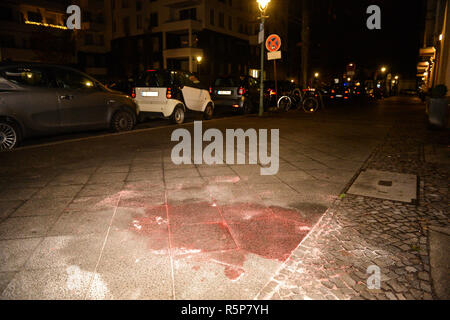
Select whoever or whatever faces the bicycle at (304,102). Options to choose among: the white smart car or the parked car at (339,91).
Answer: the white smart car

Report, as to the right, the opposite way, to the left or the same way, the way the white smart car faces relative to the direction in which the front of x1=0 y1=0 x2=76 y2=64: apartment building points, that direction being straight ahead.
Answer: to the left

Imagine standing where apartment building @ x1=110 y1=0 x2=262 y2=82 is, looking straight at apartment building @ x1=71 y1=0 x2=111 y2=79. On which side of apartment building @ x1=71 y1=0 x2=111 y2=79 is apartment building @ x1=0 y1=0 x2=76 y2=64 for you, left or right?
left

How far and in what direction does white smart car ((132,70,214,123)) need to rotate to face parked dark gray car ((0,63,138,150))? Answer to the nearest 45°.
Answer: approximately 180°

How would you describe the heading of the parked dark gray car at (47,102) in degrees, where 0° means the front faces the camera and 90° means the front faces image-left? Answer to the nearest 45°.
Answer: approximately 225°

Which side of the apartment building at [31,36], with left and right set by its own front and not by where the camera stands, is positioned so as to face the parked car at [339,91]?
left

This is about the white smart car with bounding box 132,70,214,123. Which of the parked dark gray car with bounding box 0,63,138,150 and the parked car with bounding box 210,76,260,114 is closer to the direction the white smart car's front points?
the parked car

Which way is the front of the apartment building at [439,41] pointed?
to the viewer's left

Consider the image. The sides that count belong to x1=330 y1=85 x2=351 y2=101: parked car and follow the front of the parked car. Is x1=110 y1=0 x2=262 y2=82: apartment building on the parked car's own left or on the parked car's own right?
on the parked car's own left

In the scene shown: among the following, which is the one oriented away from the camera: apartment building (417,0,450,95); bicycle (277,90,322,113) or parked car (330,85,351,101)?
the parked car

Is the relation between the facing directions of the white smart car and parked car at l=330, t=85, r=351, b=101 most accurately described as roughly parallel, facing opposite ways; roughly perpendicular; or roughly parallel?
roughly parallel
